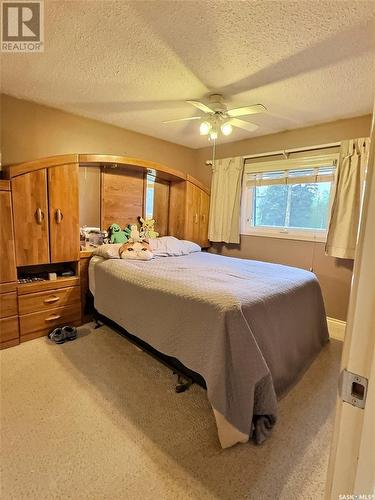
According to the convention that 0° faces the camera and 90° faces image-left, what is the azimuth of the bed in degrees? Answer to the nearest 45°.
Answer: approximately 315°

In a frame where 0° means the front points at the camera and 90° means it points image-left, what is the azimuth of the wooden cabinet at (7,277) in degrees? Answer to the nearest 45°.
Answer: approximately 315°

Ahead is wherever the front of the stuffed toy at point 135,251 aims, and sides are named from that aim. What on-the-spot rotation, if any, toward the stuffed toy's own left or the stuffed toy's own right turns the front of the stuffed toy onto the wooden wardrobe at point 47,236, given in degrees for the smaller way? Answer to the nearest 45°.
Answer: approximately 90° to the stuffed toy's own right

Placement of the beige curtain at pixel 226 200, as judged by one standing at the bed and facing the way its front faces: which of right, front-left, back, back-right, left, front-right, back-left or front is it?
back-left

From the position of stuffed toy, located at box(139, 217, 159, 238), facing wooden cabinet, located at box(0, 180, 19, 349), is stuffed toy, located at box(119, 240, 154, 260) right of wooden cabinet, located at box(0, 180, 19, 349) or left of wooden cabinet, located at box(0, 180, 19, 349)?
left
